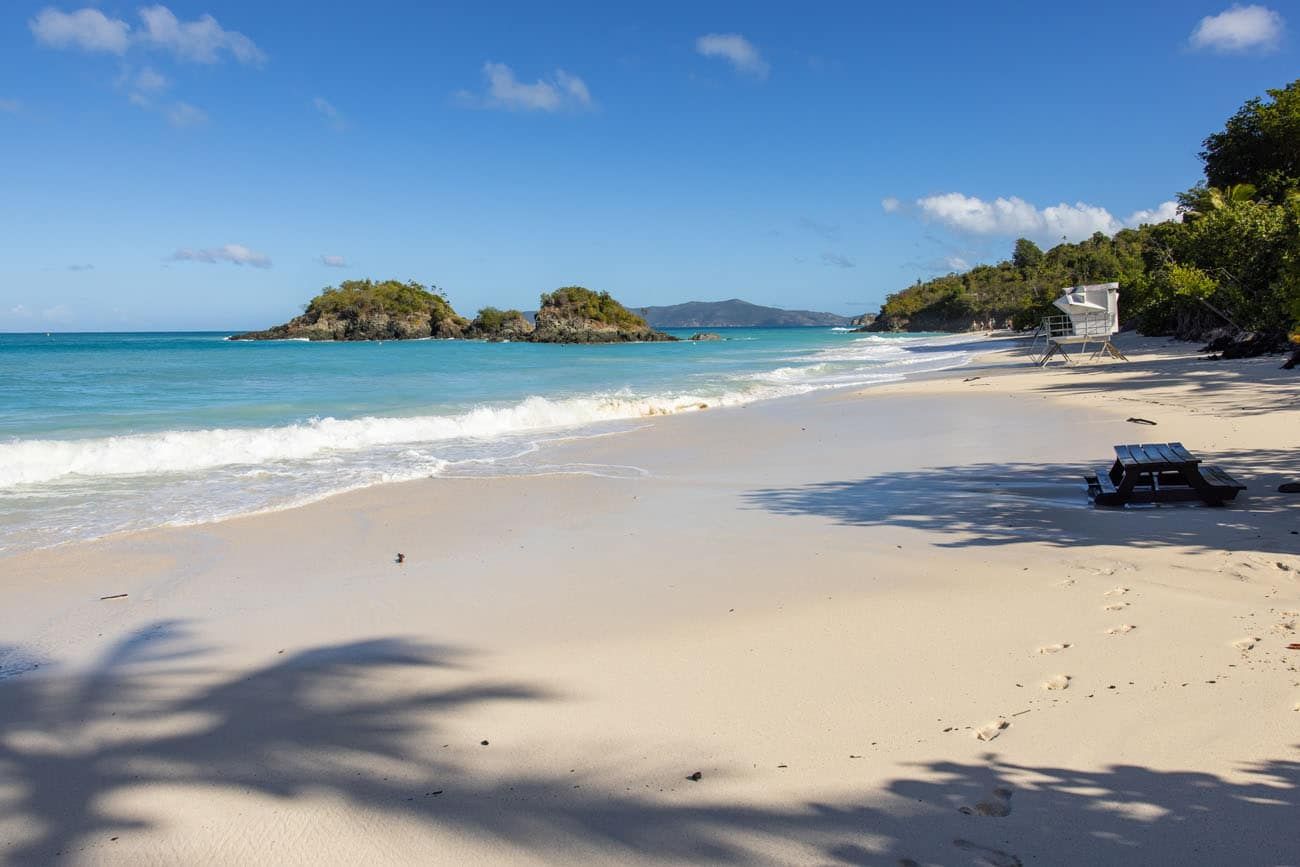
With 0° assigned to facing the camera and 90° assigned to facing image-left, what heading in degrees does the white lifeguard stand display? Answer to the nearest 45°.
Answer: approximately 90°

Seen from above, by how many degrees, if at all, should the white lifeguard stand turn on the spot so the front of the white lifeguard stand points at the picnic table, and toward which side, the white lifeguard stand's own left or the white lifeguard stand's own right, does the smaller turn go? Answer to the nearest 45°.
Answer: approximately 90° to the white lifeguard stand's own left
